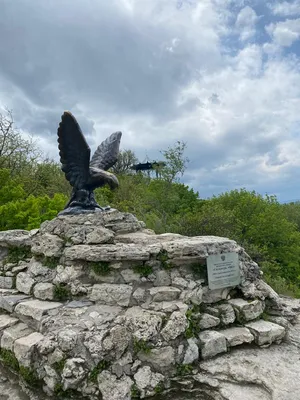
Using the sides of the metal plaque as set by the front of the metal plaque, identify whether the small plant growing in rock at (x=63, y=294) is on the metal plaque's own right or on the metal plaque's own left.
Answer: on the metal plaque's own right

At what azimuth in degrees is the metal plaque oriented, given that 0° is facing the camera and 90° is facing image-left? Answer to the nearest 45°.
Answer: approximately 0°

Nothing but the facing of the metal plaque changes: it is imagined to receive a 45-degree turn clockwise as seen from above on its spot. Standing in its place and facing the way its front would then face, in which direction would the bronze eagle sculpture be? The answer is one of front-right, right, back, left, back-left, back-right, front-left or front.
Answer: front-right

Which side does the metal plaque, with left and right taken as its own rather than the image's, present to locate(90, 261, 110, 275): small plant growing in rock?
right

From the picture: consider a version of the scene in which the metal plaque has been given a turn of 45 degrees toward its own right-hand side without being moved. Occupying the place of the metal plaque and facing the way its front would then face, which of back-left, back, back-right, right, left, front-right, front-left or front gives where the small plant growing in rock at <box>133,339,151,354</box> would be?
front

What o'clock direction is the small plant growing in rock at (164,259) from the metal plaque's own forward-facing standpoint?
The small plant growing in rock is roughly at 2 o'clock from the metal plaque.

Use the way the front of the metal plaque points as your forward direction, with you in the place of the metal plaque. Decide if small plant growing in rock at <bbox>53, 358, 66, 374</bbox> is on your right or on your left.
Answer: on your right

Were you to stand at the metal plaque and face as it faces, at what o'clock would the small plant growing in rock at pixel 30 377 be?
The small plant growing in rock is roughly at 2 o'clock from the metal plaque.

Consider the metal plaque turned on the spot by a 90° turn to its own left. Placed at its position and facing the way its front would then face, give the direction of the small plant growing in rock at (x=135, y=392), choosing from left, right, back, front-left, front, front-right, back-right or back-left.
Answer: back-right
